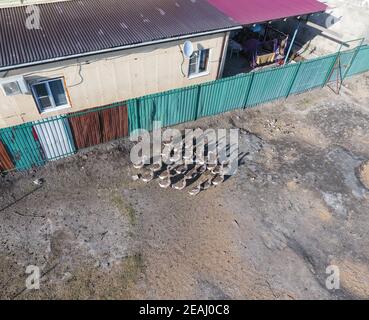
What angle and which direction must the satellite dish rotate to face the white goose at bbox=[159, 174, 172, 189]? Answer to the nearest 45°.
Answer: approximately 45° to its right

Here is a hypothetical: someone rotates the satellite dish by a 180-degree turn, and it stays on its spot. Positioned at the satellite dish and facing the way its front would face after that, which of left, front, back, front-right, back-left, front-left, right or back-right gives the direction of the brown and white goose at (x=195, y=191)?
back-left

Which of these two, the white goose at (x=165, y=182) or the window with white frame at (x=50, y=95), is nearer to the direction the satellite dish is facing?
the white goose

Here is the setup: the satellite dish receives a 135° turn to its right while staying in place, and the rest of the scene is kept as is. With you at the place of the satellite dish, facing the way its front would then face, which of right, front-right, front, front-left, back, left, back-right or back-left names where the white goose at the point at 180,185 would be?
left

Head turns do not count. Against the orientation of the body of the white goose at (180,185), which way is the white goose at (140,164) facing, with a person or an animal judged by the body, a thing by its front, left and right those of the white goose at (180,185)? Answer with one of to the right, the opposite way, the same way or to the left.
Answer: the same way

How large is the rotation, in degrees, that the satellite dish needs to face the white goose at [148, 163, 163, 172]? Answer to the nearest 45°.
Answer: approximately 45° to its right

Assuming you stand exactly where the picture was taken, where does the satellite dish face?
facing the viewer and to the right of the viewer

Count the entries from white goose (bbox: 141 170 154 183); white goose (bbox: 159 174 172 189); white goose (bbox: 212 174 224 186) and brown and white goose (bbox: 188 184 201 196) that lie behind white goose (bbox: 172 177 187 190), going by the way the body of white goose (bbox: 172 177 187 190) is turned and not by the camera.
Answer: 2
